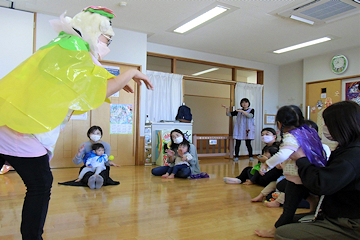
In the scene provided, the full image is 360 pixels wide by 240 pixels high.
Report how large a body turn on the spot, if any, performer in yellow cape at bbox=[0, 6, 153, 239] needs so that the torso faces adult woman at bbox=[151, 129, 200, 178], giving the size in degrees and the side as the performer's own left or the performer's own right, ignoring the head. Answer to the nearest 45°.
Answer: approximately 45° to the performer's own left

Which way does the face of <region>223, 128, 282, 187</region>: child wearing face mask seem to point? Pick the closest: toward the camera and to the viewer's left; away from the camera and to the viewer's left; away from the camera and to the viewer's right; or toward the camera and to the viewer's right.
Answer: toward the camera and to the viewer's left

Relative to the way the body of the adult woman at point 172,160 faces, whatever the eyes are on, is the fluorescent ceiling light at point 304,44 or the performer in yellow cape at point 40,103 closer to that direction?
the performer in yellow cape

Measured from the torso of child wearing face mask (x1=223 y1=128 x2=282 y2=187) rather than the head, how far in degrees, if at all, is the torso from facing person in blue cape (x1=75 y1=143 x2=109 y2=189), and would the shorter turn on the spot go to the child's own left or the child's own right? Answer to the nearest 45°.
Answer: approximately 45° to the child's own right

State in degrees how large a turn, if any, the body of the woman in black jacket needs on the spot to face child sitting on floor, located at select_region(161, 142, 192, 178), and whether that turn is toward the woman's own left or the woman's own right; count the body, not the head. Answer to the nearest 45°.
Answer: approximately 45° to the woman's own right

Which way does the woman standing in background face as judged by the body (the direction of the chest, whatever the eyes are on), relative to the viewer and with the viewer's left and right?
facing the viewer

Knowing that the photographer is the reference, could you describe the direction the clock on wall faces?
facing the viewer and to the left of the viewer

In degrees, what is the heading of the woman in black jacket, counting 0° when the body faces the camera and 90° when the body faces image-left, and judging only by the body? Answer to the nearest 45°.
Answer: approximately 90°

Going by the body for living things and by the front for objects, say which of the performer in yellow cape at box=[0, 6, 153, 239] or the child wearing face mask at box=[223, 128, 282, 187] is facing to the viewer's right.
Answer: the performer in yellow cape

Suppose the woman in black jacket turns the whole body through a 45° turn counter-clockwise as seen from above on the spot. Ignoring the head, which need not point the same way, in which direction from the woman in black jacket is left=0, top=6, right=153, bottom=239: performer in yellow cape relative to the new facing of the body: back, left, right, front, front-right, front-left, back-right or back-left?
front

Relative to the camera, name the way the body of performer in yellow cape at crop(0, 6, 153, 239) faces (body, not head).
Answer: to the viewer's right

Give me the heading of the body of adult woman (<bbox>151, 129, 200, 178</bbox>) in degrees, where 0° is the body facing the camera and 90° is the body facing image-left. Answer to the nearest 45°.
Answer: approximately 45°
